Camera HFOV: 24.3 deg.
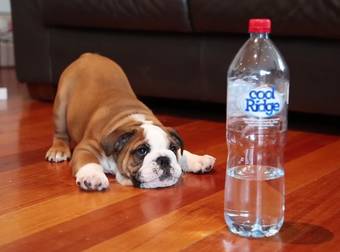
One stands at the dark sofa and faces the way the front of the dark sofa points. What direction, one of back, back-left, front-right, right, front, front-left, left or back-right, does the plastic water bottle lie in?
front

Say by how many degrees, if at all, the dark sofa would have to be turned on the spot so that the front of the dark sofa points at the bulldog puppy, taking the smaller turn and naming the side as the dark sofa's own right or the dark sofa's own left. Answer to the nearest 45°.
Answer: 0° — it already faces it

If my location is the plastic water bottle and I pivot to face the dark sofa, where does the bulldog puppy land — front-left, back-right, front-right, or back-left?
front-left

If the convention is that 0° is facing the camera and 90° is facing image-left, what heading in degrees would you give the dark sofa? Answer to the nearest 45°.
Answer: approximately 0°

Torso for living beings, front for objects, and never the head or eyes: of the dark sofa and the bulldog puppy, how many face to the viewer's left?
0

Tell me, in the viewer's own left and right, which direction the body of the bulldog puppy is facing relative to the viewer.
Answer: facing the viewer and to the right of the viewer
